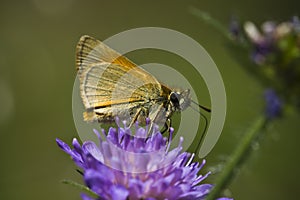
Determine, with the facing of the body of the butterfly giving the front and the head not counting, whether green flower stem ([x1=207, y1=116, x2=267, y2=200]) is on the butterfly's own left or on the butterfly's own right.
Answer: on the butterfly's own left

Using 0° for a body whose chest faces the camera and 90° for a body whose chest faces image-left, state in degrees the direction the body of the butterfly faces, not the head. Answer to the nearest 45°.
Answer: approximately 270°
